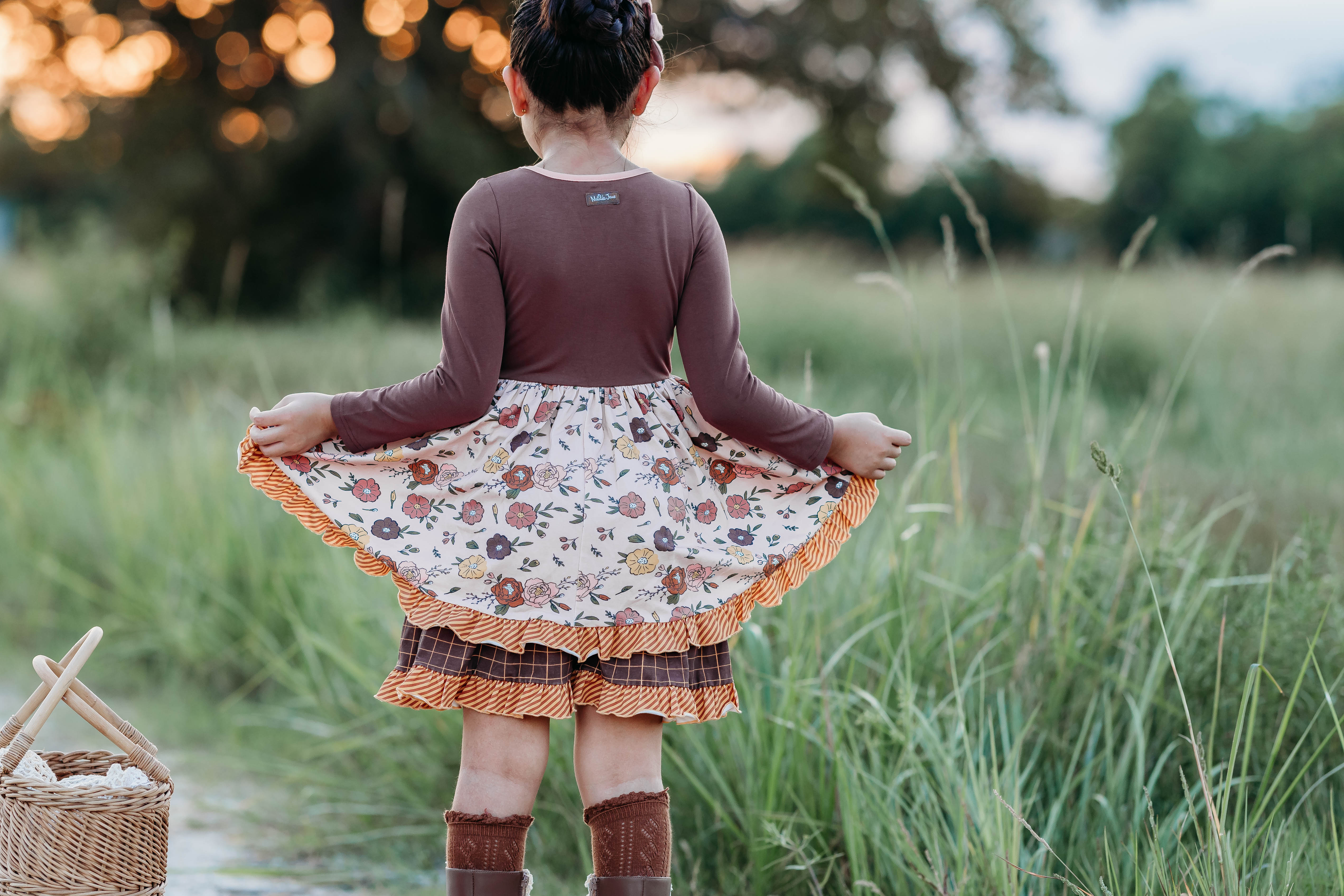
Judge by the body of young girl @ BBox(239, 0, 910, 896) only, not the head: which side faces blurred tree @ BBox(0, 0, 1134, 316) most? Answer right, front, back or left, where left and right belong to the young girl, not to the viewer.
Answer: front

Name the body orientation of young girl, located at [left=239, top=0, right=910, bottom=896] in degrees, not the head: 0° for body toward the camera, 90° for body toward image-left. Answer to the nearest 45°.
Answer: approximately 180°
